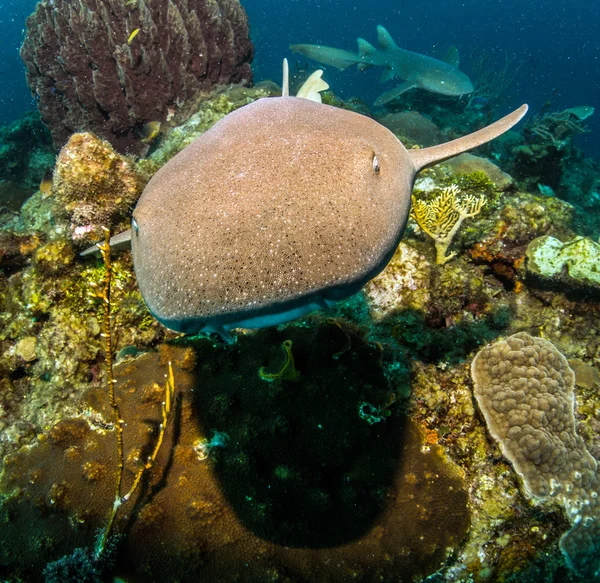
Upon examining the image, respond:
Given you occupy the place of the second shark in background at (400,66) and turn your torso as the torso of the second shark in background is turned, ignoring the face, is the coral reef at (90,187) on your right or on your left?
on your right

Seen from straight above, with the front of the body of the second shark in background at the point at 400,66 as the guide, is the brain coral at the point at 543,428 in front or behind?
in front

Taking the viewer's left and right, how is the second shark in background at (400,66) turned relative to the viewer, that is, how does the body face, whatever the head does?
facing the viewer and to the right of the viewer

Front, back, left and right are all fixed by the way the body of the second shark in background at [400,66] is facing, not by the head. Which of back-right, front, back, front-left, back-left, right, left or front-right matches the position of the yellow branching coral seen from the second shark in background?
front-right

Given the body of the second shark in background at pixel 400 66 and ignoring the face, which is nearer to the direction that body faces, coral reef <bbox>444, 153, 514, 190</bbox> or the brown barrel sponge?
the coral reef

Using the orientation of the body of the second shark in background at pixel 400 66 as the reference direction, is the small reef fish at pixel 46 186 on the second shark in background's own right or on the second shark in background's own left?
on the second shark in background's own right
